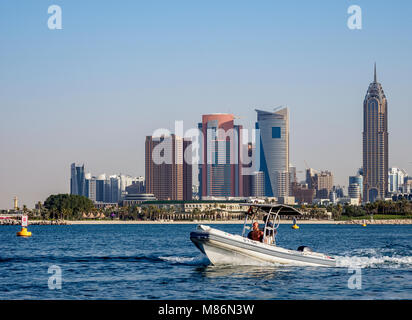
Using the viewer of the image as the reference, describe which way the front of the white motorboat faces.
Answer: facing to the left of the viewer
